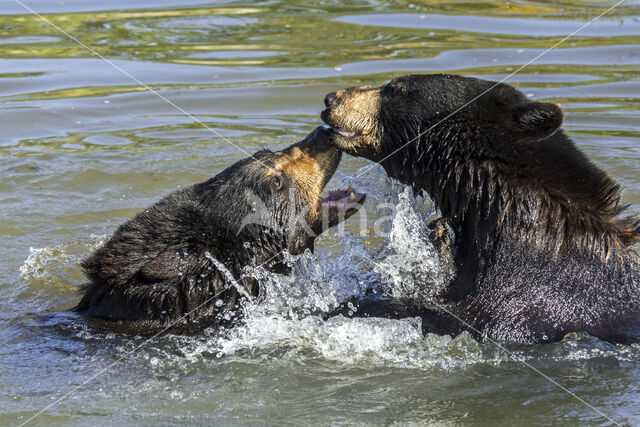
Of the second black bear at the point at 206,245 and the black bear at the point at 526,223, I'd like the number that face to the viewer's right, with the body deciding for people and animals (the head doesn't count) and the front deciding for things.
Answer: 1

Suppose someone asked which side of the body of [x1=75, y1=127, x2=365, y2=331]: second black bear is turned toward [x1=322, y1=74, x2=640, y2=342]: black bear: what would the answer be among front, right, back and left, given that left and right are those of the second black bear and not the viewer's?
front

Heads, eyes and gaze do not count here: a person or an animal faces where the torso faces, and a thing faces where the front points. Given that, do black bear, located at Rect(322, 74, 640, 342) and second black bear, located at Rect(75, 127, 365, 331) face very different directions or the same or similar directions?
very different directions

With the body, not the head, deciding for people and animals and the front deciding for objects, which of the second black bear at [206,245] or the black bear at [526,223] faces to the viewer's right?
the second black bear

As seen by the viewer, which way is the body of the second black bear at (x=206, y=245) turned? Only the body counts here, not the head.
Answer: to the viewer's right

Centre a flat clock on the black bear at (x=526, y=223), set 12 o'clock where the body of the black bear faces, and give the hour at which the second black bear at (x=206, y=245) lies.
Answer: The second black bear is roughly at 12 o'clock from the black bear.

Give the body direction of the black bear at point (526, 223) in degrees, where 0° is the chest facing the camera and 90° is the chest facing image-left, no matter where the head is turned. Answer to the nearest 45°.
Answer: approximately 90°
